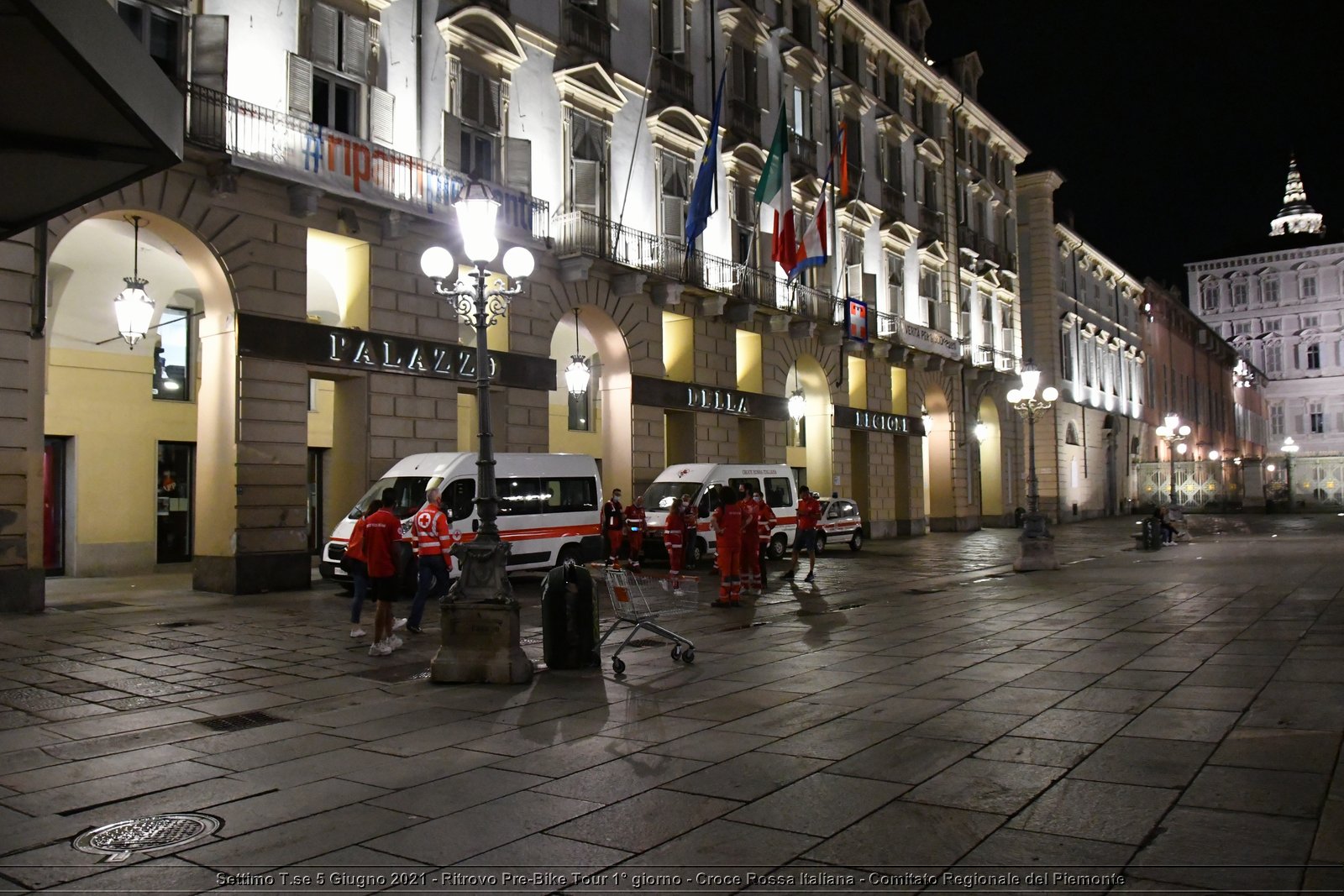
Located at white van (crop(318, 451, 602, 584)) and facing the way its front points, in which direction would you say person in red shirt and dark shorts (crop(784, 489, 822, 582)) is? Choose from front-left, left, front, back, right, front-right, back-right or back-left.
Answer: back-left

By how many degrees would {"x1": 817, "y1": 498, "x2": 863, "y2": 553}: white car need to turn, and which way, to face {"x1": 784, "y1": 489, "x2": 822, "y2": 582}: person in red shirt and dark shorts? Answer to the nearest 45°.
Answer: approximately 45° to its left

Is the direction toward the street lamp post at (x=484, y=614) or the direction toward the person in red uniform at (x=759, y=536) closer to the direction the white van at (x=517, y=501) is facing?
the street lamp post

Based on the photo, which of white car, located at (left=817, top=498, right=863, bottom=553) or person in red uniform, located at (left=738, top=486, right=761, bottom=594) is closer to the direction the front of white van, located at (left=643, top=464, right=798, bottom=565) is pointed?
the person in red uniform

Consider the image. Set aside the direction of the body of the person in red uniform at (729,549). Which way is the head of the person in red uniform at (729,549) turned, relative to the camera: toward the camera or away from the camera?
away from the camera

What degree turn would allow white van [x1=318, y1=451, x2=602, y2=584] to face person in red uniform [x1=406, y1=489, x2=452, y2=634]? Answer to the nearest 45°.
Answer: approximately 45° to its left

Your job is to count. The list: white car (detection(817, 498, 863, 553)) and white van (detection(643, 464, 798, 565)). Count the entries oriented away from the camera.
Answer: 0

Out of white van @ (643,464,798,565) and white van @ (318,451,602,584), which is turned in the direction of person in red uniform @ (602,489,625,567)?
white van @ (643,464,798,565)

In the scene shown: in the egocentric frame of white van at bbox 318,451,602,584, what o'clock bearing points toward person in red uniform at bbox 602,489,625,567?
The person in red uniform is roughly at 6 o'clock from the white van.

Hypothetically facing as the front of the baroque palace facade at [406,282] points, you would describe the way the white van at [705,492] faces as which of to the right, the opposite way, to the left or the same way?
to the right

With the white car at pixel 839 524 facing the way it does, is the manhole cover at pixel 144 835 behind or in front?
in front
